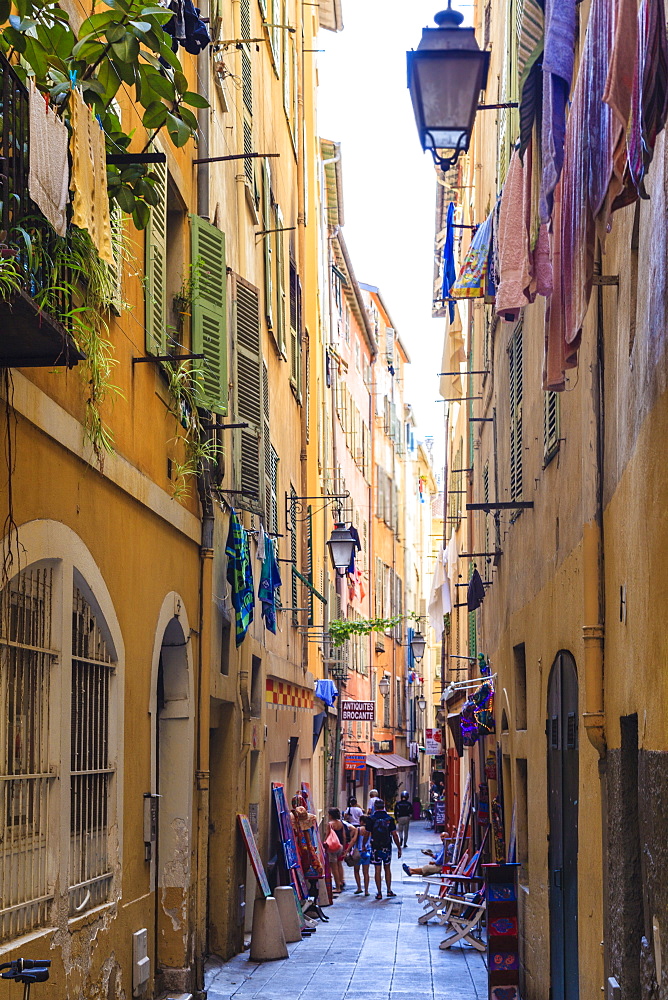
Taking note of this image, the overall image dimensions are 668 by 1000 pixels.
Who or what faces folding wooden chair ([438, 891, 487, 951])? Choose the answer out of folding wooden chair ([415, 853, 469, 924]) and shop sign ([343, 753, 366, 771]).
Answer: the shop sign

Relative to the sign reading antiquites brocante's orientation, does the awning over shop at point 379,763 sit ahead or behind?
behind

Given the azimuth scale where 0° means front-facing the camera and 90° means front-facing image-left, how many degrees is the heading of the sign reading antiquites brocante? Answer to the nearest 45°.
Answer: approximately 0°

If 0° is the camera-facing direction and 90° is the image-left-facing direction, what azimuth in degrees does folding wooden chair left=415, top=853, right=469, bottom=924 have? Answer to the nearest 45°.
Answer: approximately 90°

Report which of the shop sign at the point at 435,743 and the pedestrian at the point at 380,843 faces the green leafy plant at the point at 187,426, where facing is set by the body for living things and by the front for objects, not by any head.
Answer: the shop sign

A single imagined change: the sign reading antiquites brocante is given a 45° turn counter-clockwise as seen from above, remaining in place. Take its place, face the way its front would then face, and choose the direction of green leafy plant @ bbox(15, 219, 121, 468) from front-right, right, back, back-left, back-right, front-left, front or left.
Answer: front-right

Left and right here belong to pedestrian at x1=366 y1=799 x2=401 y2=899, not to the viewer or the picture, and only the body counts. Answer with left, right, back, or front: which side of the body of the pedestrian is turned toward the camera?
back

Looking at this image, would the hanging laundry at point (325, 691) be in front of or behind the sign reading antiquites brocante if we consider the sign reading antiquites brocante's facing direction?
in front

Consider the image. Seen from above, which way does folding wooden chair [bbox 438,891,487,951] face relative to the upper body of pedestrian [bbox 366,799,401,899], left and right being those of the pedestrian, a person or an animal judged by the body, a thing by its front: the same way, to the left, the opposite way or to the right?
to the left

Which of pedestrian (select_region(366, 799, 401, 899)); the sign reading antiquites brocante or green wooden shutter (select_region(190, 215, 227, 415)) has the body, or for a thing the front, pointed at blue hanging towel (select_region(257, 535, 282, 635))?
the sign reading antiquites brocante

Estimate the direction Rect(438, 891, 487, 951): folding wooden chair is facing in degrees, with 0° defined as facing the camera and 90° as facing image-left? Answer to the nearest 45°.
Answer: approximately 90°

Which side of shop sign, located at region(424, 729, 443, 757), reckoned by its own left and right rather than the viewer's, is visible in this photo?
front

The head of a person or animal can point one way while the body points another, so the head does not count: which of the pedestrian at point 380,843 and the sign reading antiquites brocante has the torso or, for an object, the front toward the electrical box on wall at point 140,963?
the sign reading antiquites brocante

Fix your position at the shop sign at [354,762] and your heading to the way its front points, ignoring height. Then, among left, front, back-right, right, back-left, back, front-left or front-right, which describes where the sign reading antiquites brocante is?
front

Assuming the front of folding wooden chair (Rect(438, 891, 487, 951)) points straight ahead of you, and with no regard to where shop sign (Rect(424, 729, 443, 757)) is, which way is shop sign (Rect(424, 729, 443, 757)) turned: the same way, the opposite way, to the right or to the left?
to the left
